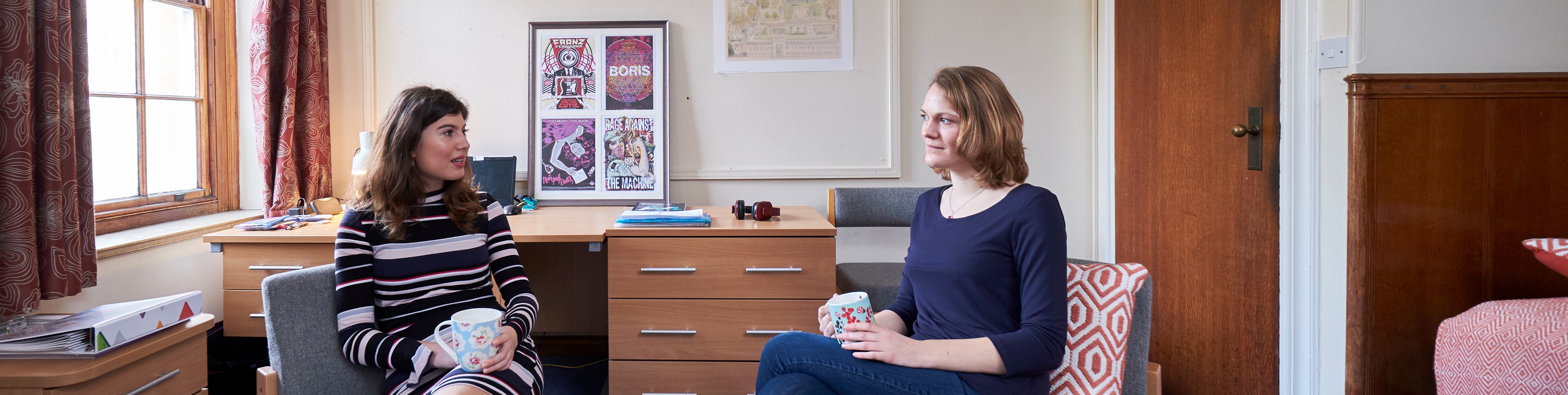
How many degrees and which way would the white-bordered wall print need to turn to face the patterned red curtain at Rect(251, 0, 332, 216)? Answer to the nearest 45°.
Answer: approximately 90° to its right

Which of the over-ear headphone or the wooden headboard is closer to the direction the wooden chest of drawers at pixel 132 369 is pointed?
the wooden headboard

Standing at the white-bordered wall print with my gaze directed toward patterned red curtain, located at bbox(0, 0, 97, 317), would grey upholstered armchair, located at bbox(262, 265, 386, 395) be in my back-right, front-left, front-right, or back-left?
front-left

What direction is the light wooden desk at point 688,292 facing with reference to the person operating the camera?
facing the viewer

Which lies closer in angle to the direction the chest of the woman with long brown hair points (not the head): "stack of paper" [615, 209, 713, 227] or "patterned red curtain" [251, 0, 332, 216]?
the stack of paper

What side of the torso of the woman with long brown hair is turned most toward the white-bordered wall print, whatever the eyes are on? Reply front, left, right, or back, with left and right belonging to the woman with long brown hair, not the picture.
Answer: left

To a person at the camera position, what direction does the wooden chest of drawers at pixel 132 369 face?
facing the viewer and to the right of the viewer

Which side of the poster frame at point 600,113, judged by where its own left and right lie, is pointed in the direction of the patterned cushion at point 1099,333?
front

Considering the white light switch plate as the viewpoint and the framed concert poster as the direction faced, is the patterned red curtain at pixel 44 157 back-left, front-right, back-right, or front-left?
front-left

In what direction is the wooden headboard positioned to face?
toward the camera

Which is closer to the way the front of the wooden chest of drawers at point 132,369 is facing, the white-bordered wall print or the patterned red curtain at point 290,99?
the white-bordered wall print

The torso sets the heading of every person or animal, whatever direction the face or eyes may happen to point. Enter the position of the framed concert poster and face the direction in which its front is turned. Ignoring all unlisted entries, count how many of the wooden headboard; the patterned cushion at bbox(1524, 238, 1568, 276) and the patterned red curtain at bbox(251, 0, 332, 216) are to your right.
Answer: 1

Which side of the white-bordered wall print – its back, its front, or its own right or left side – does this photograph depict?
front

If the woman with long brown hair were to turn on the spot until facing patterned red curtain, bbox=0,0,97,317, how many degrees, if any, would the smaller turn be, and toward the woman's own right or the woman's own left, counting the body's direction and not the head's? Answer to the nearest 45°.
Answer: approximately 180°

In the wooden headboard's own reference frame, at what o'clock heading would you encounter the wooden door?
The wooden door is roughly at 4 o'clock from the wooden headboard.
